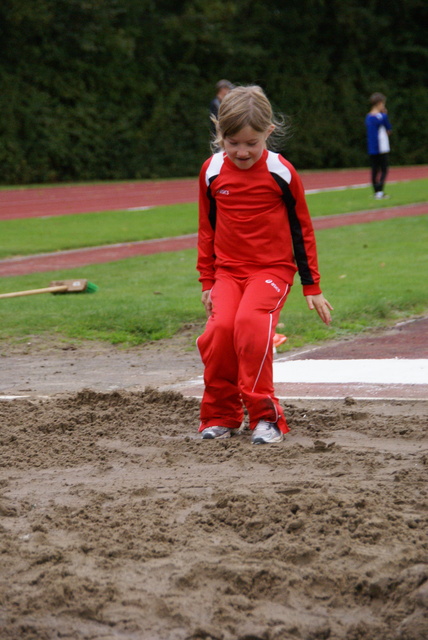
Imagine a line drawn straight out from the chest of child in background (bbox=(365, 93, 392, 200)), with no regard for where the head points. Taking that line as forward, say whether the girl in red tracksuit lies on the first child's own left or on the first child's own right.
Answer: on the first child's own right

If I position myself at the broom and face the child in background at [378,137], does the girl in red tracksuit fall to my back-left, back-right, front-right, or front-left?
back-right

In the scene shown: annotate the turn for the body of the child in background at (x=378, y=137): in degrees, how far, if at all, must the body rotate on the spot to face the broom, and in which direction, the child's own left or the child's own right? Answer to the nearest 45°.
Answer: approximately 90° to the child's own right
